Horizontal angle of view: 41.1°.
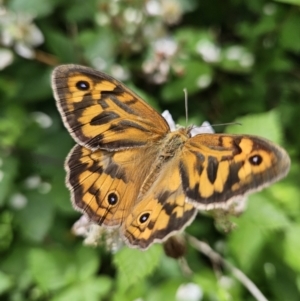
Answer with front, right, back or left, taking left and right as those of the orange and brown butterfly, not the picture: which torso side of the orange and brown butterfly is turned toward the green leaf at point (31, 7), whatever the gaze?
left

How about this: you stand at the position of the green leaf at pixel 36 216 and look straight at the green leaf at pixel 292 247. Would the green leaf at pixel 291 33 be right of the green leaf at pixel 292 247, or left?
left

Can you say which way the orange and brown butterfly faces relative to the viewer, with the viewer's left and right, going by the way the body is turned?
facing away from the viewer and to the right of the viewer

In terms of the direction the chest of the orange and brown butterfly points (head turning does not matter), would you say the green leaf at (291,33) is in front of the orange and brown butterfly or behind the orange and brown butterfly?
in front

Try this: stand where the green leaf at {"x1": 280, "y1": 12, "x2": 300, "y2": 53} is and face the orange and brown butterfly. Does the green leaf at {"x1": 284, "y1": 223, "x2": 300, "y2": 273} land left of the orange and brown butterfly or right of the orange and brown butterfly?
left
